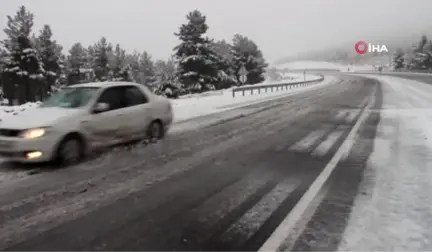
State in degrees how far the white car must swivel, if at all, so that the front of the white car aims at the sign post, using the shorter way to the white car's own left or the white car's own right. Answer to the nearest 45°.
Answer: approximately 180°

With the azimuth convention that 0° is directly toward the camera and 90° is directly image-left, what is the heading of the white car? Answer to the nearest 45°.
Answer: approximately 45°
